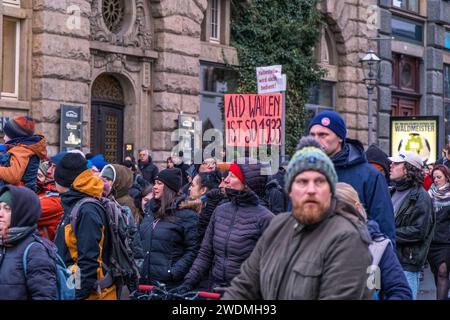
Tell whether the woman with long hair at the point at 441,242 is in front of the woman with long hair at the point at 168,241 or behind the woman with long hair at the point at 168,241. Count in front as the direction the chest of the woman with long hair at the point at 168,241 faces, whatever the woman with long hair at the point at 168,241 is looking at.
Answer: behind

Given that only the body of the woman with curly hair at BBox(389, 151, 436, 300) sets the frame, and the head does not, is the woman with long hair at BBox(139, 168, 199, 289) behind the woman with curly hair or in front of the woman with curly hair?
in front

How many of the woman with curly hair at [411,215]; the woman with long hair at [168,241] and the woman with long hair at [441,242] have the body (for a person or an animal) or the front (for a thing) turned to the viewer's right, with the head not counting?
0

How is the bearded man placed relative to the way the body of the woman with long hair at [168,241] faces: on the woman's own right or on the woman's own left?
on the woman's own left

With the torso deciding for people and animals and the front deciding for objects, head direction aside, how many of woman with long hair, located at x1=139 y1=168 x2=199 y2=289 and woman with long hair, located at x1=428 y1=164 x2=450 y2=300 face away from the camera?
0

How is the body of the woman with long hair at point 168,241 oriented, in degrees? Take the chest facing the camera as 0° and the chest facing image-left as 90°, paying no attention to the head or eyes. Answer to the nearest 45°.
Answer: approximately 45°

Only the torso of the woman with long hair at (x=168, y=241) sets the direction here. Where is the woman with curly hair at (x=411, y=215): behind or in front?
behind

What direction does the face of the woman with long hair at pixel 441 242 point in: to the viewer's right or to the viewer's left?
to the viewer's left

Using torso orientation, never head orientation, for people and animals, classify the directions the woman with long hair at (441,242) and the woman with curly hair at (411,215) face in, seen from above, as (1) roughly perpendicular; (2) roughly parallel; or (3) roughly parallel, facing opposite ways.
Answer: roughly parallel

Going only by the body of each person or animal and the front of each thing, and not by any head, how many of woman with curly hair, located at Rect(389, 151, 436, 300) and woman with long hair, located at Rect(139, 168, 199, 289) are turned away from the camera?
0

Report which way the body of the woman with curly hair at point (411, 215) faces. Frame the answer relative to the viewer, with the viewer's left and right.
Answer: facing the viewer and to the left of the viewer

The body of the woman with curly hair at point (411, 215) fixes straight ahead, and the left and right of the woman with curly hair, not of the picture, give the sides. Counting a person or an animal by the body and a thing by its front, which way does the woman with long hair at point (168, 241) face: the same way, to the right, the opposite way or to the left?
the same way
